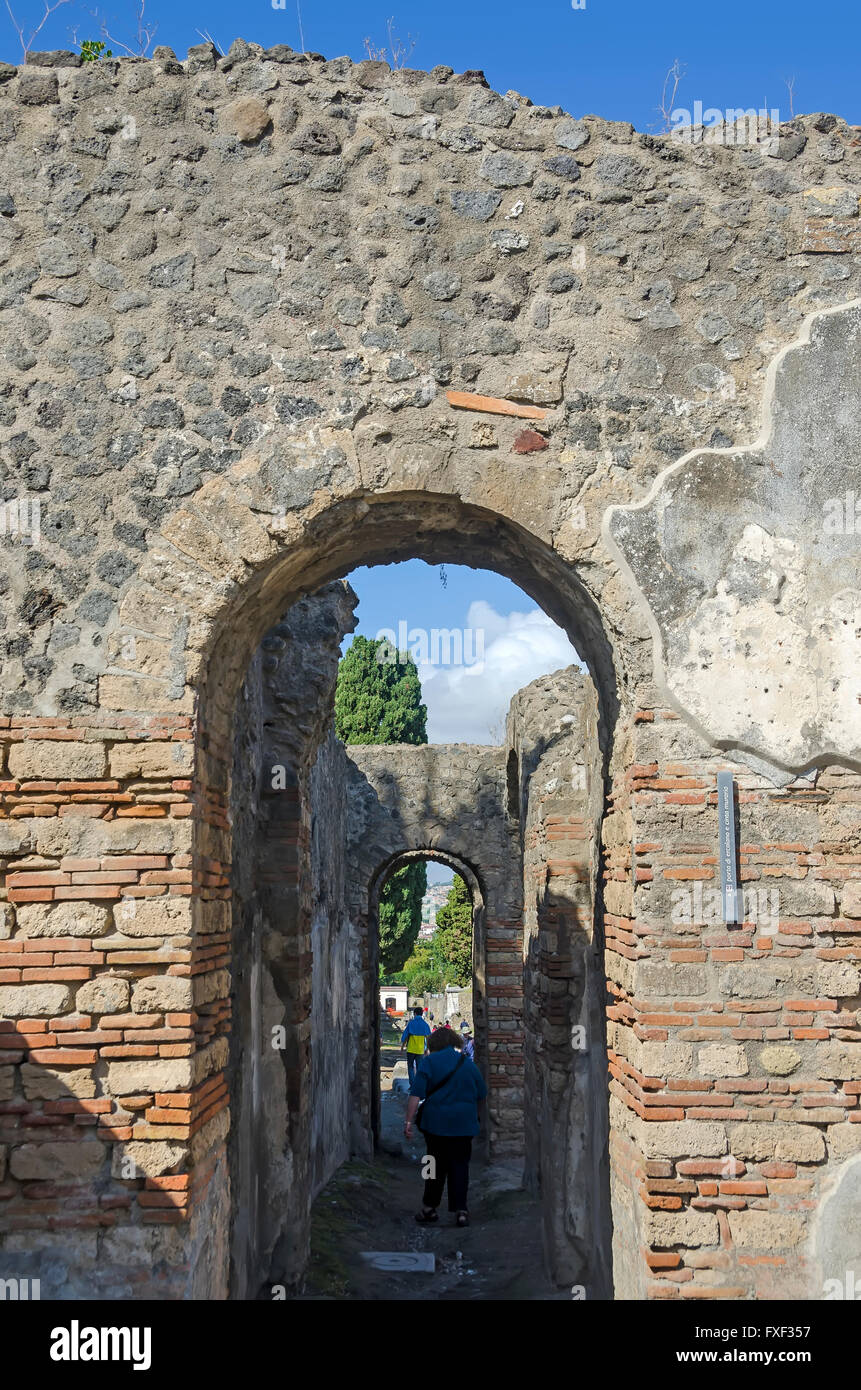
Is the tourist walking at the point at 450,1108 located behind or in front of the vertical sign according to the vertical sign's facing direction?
behind

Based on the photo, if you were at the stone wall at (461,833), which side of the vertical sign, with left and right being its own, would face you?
back

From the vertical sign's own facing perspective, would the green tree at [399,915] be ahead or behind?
behind

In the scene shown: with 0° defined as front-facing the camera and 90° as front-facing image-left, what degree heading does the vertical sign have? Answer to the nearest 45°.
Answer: approximately 0°

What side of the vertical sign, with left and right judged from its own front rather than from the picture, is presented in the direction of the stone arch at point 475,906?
back

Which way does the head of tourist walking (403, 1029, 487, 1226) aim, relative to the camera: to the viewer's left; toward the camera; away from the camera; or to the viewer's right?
away from the camera

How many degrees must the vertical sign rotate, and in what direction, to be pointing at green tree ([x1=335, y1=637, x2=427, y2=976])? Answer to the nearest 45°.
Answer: approximately 180°

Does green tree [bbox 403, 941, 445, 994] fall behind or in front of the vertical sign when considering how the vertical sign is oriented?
behind

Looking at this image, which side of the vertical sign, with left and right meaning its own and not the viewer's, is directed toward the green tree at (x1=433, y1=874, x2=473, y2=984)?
back
